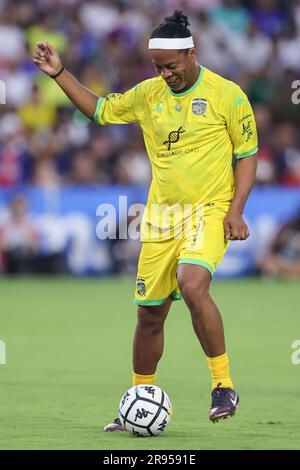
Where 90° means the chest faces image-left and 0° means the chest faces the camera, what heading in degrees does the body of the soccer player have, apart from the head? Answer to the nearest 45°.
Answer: approximately 45°

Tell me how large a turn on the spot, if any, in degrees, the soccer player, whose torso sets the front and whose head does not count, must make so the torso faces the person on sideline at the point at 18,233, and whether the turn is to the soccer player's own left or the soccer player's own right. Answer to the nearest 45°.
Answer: approximately 135° to the soccer player's own right
